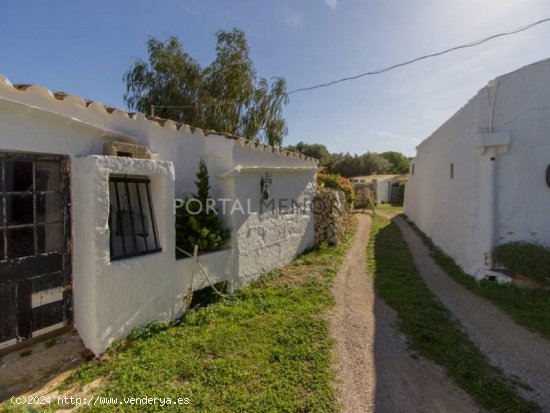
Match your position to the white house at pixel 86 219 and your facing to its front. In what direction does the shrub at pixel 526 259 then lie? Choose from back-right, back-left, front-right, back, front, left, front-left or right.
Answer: front-left

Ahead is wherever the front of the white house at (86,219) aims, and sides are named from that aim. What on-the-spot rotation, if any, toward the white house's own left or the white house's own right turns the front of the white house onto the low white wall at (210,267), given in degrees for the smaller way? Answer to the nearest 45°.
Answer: approximately 90° to the white house's own left

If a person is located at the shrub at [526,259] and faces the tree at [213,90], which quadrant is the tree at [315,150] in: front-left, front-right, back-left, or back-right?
front-right

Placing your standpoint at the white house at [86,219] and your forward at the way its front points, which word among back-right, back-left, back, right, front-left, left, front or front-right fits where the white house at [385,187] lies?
left

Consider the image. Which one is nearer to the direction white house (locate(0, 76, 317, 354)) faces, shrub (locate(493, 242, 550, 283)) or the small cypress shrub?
the shrub

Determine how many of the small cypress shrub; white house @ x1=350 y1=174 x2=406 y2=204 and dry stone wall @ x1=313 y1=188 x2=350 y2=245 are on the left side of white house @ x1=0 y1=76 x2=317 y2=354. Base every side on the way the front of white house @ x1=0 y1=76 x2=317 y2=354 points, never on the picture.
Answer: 3

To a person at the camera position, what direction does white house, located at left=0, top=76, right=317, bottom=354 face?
facing the viewer and to the right of the viewer

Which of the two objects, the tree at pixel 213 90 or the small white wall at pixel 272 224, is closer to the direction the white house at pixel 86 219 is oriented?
the small white wall

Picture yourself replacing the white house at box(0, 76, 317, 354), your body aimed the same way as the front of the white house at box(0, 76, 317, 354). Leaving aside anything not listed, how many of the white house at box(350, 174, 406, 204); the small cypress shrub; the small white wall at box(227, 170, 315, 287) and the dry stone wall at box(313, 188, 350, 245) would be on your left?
4

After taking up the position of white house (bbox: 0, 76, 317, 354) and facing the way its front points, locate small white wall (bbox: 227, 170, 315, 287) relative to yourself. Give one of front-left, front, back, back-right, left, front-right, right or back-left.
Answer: left

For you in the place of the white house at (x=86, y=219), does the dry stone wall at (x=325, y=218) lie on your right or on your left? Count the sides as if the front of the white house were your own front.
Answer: on your left

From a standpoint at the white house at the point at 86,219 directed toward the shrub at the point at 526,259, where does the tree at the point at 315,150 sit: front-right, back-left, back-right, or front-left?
front-left

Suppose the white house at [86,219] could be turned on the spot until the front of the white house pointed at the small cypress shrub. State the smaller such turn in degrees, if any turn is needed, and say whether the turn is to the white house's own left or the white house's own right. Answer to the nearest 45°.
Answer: approximately 90° to the white house's own left

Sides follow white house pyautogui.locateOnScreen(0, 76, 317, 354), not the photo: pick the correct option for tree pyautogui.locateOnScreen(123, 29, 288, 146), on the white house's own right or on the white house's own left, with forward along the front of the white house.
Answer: on the white house's own left

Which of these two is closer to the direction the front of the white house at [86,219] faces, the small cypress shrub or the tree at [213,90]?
the small cypress shrub
